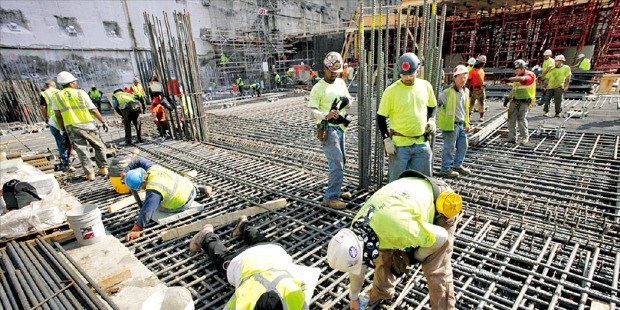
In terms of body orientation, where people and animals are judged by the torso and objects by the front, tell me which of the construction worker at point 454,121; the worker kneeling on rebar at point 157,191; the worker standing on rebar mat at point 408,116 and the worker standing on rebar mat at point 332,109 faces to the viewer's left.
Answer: the worker kneeling on rebar

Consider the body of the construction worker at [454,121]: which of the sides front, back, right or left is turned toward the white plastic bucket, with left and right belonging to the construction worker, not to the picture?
right

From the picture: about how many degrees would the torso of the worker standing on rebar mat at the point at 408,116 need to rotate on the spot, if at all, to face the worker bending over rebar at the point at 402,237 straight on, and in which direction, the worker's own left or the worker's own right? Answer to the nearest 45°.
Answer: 0° — they already face them

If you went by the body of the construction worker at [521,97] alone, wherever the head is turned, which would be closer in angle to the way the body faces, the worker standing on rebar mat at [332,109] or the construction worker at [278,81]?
the worker standing on rebar mat

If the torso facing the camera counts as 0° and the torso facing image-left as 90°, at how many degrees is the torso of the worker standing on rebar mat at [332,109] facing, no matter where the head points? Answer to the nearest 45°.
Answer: approximately 315°

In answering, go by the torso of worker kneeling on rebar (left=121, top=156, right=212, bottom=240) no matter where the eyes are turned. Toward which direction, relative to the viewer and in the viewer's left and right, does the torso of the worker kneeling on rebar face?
facing to the left of the viewer

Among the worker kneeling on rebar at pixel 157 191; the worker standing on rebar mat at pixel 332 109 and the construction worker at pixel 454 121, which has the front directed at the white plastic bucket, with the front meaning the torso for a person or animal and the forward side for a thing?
the worker kneeling on rebar

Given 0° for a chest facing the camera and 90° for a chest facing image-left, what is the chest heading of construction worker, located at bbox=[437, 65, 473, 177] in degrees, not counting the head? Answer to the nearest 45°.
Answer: approximately 315°

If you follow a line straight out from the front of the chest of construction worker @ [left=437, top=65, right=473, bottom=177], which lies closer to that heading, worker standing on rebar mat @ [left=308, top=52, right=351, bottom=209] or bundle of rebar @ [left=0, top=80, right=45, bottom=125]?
the worker standing on rebar mat

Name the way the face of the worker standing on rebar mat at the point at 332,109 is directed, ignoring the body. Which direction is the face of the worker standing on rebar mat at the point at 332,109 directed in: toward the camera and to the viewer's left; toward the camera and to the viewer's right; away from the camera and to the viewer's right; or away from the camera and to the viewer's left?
toward the camera and to the viewer's right

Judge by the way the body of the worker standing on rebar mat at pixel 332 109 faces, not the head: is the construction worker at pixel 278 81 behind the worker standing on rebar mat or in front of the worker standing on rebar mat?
behind
